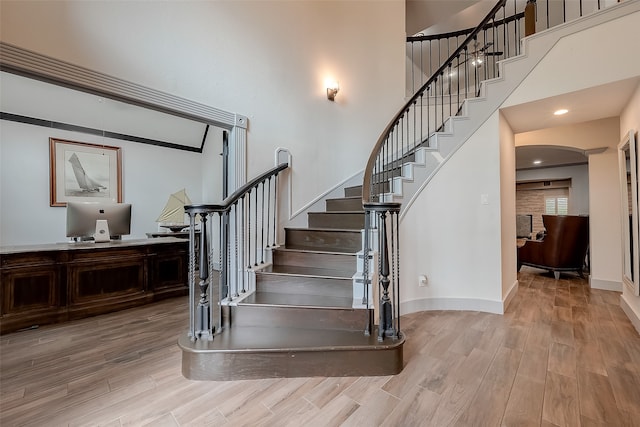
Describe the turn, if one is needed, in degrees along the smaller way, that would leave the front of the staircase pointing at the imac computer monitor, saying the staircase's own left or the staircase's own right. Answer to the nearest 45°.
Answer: approximately 135° to the staircase's own right

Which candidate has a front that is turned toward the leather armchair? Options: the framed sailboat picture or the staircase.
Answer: the framed sailboat picture

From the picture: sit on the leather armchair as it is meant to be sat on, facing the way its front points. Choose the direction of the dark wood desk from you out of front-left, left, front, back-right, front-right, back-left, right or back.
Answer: left

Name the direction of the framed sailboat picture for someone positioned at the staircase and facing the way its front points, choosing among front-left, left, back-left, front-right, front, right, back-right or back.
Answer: back-right

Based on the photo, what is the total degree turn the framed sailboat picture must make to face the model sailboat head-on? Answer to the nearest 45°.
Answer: approximately 45° to its left

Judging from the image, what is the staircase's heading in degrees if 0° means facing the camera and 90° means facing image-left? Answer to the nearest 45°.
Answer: approximately 0°
